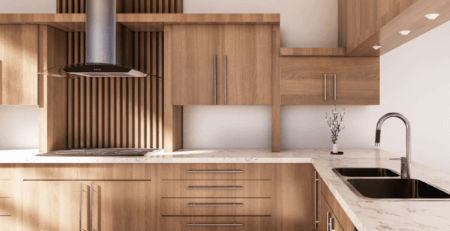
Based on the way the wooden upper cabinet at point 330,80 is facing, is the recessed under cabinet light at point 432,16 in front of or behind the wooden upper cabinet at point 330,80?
in front

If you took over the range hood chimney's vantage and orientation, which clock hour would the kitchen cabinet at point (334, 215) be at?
The kitchen cabinet is roughly at 11 o'clock from the range hood chimney.

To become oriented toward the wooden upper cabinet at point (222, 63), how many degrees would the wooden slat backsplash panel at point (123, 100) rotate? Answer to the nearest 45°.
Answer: approximately 45° to its left

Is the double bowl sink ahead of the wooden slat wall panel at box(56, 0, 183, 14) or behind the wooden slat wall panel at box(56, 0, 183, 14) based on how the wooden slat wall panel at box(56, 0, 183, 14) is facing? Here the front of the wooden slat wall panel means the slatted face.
ahead

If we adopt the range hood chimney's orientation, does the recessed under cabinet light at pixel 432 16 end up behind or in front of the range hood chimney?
in front

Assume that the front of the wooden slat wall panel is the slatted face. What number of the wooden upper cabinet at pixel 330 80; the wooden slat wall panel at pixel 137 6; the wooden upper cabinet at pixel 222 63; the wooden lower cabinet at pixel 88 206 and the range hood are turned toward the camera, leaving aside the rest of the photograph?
5

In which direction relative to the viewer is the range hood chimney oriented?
toward the camera

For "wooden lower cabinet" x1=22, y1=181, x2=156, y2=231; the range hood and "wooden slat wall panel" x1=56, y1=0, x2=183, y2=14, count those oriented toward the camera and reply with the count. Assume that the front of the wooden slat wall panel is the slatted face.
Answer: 3

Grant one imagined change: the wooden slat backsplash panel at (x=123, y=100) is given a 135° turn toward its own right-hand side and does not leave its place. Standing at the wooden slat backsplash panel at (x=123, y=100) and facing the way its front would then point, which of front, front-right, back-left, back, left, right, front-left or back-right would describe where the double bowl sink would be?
back

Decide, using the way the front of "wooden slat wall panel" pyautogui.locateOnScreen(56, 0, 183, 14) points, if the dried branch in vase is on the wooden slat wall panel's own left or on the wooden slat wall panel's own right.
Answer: on the wooden slat wall panel's own left

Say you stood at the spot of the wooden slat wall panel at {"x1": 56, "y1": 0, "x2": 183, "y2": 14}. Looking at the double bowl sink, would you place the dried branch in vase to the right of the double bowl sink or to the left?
left

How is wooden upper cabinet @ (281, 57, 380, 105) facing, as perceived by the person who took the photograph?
facing the viewer

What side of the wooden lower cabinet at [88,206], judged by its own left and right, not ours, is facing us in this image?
front

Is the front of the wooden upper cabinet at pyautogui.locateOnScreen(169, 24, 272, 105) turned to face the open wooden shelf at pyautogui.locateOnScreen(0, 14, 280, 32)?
no

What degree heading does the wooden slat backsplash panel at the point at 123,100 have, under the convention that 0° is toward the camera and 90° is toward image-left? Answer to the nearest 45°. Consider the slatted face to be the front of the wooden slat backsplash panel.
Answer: approximately 0°

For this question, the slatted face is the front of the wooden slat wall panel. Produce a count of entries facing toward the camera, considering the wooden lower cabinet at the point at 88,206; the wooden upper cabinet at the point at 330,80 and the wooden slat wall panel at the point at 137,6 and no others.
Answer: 3
